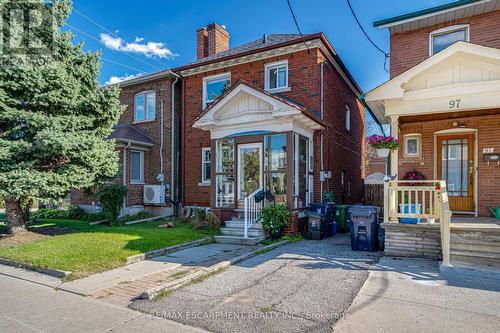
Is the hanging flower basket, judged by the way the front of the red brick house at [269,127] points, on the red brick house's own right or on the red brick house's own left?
on the red brick house's own left

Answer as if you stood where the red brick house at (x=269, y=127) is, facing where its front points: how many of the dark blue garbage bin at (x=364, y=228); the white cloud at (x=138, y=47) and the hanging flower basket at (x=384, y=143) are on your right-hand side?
1

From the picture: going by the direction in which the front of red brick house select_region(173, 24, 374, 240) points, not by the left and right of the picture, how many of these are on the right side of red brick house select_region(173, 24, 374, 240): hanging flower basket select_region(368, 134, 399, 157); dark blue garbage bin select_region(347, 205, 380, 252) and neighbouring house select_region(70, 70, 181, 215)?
1

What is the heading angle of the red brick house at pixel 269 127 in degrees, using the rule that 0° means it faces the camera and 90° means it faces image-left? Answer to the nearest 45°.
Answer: approximately 45°

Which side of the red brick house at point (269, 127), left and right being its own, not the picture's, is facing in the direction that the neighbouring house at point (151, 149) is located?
right

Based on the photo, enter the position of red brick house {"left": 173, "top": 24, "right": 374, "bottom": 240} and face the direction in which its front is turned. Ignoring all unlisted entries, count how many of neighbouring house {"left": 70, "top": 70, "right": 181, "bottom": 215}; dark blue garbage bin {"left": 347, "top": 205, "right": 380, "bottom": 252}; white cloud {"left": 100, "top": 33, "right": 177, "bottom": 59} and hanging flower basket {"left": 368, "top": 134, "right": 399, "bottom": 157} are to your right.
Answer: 2

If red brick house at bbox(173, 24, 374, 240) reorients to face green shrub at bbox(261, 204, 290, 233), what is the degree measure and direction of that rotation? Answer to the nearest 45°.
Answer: approximately 45° to its left

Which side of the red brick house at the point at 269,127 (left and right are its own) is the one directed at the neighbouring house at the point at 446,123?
left

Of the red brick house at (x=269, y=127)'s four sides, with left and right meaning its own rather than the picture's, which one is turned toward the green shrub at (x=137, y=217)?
right
